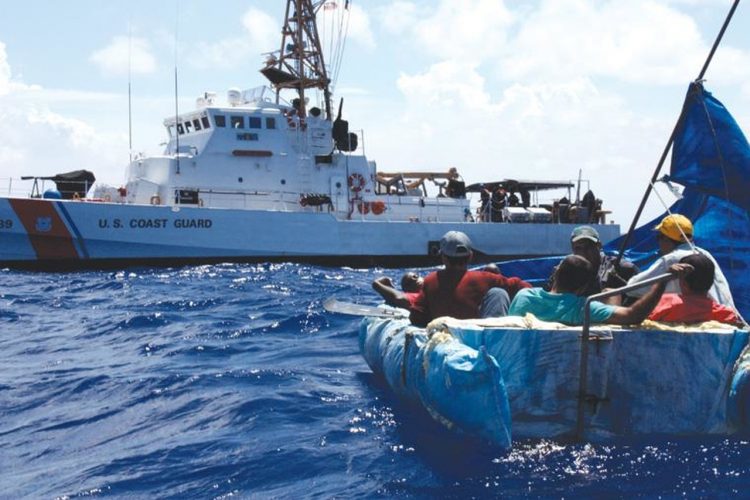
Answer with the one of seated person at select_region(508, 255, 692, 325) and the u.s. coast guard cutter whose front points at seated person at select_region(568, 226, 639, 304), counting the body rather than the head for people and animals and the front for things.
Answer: seated person at select_region(508, 255, 692, 325)

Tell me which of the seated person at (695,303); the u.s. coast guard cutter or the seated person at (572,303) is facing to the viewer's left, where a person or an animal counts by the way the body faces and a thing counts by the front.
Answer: the u.s. coast guard cutter

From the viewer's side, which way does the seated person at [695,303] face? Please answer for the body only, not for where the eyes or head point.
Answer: away from the camera

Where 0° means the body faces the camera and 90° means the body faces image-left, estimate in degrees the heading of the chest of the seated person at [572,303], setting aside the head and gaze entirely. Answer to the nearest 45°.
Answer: approximately 180°

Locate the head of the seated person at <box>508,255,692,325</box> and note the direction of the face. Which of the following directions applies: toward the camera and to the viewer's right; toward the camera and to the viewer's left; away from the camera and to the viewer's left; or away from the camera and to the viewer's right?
away from the camera and to the viewer's left

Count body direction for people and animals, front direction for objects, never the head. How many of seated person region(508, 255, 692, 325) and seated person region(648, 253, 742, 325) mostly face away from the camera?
2

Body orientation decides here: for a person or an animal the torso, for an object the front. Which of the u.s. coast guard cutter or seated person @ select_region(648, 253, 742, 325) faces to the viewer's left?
the u.s. coast guard cutter

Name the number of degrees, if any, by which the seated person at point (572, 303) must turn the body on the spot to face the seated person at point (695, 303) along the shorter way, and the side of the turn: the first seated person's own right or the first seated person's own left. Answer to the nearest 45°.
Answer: approximately 45° to the first seated person's own right

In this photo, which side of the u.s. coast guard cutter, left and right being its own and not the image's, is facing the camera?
left

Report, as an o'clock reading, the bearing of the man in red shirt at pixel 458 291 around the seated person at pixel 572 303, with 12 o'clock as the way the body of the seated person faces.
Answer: The man in red shirt is roughly at 10 o'clock from the seated person.
